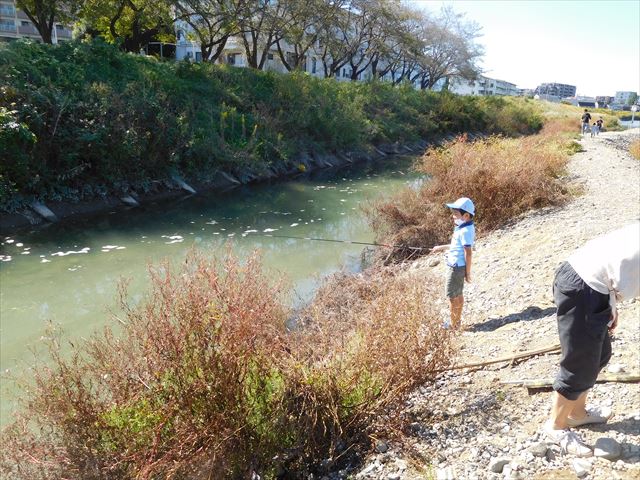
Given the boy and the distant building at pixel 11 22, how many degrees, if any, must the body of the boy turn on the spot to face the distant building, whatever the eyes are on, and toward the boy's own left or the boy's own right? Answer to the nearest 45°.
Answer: approximately 45° to the boy's own right

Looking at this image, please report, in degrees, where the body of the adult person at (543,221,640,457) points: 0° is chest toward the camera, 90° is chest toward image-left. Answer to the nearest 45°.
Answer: approximately 270°

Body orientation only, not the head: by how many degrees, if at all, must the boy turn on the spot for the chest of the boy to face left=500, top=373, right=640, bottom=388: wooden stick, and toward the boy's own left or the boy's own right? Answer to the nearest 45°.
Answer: approximately 135° to the boy's own left

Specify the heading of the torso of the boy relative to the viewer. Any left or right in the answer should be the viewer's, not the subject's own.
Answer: facing to the left of the viewer

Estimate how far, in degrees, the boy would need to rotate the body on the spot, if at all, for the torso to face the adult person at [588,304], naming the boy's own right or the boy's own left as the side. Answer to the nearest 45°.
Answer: approximately 90° to the boy's own left

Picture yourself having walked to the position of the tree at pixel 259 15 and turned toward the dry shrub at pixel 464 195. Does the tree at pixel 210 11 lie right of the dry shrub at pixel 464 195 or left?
right

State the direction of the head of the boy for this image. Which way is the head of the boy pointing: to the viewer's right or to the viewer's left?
to the viewer's left

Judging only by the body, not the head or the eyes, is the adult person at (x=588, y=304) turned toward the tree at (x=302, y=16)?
no

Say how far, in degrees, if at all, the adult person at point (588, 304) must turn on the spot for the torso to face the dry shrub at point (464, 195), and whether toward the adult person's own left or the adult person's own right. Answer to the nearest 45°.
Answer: approximately 90° to the adult person's own left

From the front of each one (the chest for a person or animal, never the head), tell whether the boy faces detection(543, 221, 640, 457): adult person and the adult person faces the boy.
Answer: no

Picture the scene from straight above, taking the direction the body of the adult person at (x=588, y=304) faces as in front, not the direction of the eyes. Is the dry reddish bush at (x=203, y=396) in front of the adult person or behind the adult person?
behind

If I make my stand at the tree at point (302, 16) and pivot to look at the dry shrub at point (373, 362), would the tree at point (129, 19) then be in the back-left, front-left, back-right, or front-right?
front-right

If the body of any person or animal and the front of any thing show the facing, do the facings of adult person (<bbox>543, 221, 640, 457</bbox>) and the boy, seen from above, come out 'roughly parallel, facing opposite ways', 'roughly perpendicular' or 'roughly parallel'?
roughly parallel, facing opposite ways
